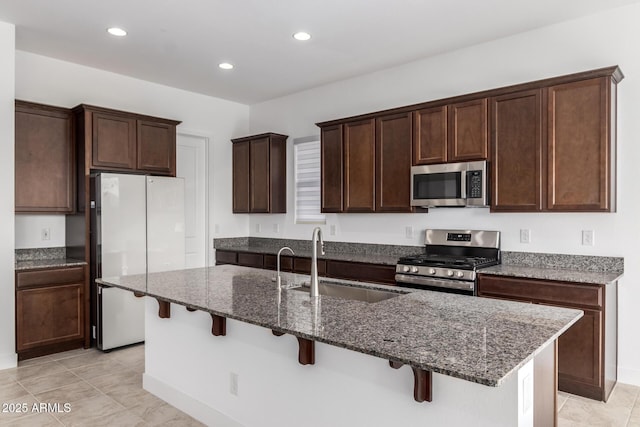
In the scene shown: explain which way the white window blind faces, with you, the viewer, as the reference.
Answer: facing the viewer and to the left of the viewer

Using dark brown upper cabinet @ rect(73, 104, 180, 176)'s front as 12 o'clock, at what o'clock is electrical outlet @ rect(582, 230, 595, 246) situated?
The electrical outlet is roughly at 12 o'clock from the dark brown upper cabinet.

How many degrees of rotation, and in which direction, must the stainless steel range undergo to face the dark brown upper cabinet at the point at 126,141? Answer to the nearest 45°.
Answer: approximately 45° to its right

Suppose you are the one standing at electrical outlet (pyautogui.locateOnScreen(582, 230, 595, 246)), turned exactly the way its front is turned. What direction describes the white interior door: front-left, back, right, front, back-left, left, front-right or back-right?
right

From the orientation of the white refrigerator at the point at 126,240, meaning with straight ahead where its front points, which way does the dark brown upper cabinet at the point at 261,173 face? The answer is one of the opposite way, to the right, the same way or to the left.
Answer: to the right

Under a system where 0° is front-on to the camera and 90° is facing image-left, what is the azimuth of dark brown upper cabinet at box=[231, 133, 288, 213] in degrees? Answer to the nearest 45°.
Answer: approximately 45°

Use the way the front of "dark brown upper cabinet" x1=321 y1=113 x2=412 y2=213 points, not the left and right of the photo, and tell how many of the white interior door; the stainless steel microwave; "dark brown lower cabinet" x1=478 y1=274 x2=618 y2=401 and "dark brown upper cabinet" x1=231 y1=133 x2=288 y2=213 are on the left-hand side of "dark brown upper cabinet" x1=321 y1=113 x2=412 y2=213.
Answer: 2

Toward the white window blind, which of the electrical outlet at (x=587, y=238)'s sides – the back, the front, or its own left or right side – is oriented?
right

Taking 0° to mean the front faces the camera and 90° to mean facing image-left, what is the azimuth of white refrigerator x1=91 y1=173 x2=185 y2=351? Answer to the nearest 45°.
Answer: approximately 315°

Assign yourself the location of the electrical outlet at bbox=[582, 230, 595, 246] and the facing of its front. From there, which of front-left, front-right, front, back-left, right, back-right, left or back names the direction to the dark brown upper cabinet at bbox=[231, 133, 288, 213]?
right

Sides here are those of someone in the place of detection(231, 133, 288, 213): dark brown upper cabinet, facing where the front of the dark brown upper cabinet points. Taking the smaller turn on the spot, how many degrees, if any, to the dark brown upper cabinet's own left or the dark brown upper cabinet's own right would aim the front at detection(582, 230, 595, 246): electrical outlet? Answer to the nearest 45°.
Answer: approximately 90° to the dark brown upper cabinet's own left

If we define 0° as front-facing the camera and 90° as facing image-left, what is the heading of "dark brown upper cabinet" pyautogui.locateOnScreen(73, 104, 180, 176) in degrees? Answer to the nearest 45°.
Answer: approximately 315°

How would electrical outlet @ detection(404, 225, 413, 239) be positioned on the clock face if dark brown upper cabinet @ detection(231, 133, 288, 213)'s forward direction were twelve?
The electrical outlet is roughly at 9 o'clock from the dark brown upper cabinet.
